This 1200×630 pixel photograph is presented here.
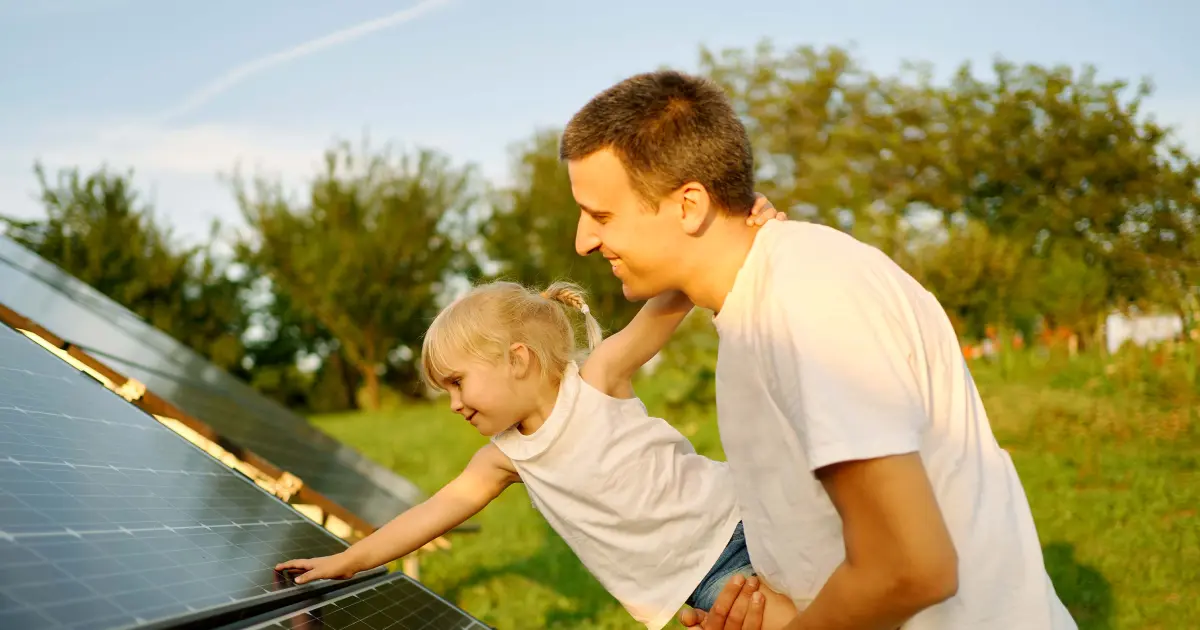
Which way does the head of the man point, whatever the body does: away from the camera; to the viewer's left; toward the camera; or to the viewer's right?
to the viewer's left

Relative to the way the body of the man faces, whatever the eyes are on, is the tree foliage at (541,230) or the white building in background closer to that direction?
the tree foliage

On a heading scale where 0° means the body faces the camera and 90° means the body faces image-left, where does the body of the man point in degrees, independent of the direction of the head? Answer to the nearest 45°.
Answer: approximately 90°
